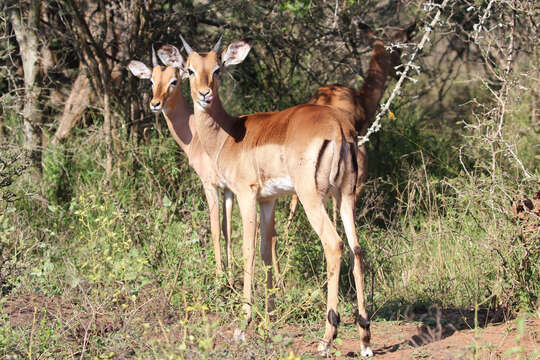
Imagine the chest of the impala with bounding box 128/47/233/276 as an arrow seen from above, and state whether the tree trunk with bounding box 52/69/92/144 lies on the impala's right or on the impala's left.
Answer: on the impala's right

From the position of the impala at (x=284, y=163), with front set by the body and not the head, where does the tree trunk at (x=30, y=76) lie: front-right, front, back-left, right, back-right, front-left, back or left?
front

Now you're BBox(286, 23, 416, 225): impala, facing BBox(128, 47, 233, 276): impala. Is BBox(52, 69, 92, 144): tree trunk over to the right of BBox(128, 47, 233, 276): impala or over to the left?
right

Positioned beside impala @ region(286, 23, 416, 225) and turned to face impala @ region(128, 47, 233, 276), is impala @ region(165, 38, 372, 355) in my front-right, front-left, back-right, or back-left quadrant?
front-left

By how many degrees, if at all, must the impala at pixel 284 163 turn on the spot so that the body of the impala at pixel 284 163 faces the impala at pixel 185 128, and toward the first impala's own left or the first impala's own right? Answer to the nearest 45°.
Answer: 0° — it already faces it

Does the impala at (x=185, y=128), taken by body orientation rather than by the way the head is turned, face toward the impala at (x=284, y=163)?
no

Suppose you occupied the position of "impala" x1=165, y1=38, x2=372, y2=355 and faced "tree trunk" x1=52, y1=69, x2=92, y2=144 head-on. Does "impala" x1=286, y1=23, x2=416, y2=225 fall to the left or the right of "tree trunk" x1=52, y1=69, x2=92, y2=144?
right

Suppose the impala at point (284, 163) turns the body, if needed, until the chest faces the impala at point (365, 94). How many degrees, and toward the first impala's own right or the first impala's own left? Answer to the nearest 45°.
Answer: approximately 45° to the first impala's own right

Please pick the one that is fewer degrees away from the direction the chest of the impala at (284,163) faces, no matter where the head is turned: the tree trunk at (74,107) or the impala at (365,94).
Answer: the tree trunk

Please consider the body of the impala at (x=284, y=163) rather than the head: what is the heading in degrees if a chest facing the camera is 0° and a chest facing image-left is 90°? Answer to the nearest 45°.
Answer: approximately 135°

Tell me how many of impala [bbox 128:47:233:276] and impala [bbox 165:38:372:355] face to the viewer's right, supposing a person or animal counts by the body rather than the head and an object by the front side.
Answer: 0
